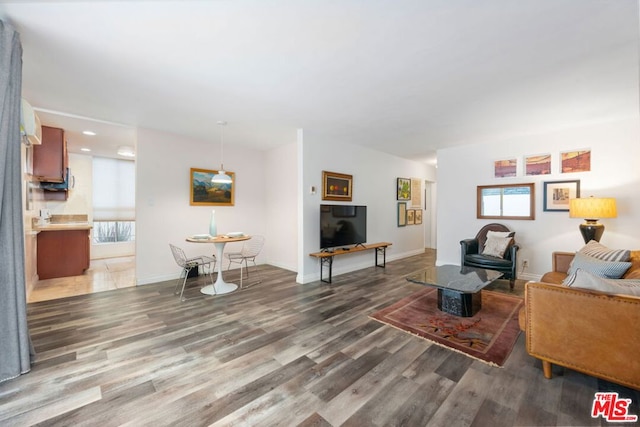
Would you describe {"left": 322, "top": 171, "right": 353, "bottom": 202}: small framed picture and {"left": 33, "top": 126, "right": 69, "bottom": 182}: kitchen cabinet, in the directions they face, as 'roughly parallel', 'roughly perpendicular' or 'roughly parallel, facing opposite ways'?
roughly perpendicular

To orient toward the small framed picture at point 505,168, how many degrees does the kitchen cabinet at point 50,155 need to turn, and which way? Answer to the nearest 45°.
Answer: approximately 45° to its right

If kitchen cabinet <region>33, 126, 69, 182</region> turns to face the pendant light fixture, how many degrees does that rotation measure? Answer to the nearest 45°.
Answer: approximately 45° to its right

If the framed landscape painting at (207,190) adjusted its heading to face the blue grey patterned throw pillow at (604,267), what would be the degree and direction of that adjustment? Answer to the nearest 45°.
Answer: approximately 45° to its left

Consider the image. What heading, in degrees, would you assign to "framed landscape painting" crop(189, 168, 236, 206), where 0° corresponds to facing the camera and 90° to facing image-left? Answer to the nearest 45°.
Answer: approximately 0°

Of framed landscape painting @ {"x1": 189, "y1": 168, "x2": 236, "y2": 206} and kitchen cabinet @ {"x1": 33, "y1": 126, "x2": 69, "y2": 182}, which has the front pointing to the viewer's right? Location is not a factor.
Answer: the kitchen cabinet

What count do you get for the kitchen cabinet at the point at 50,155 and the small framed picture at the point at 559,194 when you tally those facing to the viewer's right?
1

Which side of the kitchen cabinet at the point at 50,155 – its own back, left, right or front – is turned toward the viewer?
right

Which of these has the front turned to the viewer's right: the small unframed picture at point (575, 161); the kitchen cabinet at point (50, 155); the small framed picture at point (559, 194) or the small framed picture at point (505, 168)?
the kitchen cabinet

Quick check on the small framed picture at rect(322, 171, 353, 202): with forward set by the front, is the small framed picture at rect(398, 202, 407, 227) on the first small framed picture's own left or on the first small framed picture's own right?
on the first small framed picture's own left

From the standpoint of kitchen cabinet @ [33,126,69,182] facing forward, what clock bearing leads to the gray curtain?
The gray curtain is roughly at 3 o'clock from the kitchen cabinet.
